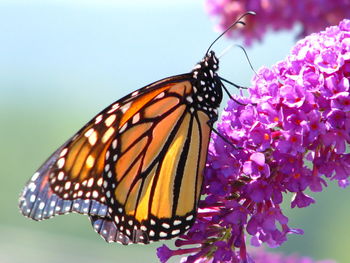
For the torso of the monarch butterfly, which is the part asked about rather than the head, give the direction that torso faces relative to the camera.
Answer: to the viewer's right

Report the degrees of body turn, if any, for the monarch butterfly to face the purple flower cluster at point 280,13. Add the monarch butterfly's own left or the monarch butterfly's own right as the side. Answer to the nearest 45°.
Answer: approximately 45° to the monarch butterfly's own left
